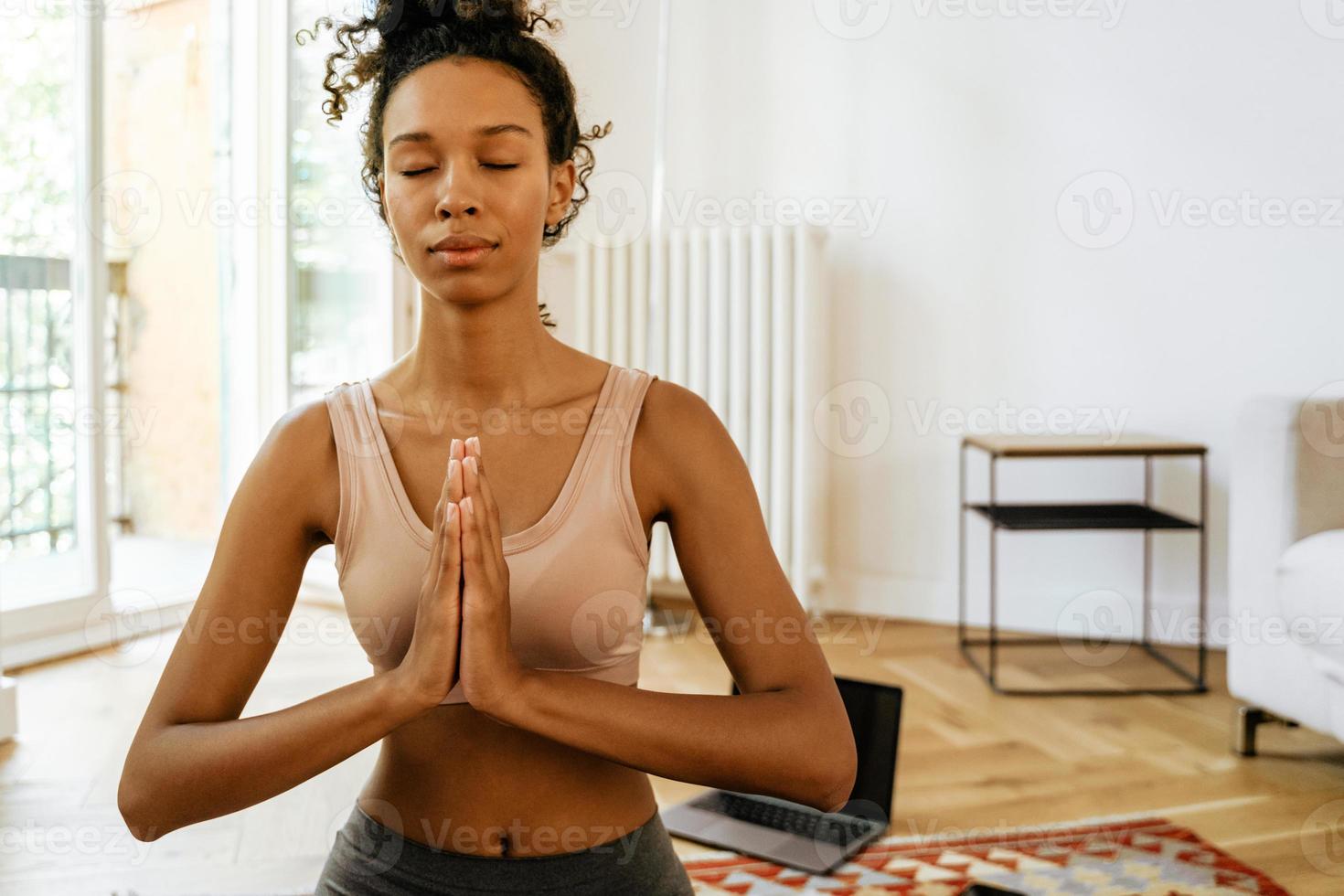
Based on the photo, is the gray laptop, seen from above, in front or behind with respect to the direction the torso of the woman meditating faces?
behind

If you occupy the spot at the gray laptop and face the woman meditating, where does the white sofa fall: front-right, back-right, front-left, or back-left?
back-left

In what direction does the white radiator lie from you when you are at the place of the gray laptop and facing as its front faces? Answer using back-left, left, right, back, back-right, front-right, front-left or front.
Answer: back-right

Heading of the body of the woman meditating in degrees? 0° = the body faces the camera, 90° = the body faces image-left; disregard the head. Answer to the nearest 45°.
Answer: approximately 0°

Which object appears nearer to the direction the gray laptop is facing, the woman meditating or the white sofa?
the woman meditating

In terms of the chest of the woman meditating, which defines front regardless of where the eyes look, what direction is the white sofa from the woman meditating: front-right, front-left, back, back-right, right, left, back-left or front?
back-left

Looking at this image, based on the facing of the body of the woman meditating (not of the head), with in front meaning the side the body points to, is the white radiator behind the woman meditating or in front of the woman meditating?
behind

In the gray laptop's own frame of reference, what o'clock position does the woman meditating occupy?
The woman meditating is roughly at 11 o'clock from the gray laptop.

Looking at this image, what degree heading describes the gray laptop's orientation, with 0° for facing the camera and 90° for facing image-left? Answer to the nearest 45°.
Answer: approximately 45°
